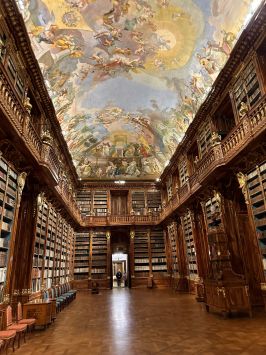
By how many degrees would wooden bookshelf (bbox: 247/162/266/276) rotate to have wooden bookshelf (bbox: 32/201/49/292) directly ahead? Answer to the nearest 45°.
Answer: approximately 45° to its right

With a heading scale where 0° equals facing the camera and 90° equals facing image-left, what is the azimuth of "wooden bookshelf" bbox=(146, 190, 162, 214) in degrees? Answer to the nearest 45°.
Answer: approximately 0°

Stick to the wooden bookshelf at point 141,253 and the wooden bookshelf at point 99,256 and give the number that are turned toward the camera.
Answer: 2

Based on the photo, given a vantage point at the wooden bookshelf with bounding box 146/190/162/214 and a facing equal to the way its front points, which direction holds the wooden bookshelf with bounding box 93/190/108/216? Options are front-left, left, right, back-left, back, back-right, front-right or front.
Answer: right

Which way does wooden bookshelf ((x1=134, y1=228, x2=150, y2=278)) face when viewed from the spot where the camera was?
facing the viewer

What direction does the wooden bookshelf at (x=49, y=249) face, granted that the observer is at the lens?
facing the viewer and to the right of the viewer

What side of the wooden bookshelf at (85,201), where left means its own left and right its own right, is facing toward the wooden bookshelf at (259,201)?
front

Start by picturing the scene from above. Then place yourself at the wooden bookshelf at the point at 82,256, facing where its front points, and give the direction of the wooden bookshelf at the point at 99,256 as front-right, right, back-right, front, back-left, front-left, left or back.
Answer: left

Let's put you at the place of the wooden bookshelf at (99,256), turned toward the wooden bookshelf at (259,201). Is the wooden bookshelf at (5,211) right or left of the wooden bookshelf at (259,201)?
right

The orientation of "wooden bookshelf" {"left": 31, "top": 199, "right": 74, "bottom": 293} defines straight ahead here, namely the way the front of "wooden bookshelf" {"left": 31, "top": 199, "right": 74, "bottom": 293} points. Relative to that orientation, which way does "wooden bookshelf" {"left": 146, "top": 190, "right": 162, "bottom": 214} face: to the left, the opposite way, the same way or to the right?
to the right

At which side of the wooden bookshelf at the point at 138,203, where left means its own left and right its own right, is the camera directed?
front

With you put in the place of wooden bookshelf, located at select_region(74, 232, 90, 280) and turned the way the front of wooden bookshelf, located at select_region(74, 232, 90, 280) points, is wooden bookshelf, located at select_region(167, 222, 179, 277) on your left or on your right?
on your left

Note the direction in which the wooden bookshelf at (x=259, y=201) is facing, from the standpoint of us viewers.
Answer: facing the viewer and to the left of the viewer

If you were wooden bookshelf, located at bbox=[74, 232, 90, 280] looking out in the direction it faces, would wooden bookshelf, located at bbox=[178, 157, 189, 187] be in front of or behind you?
in front

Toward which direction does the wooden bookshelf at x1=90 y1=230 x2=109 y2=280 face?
toward the camera

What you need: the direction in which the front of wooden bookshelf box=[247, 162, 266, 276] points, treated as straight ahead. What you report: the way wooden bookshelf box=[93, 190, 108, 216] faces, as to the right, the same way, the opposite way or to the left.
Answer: to the left
